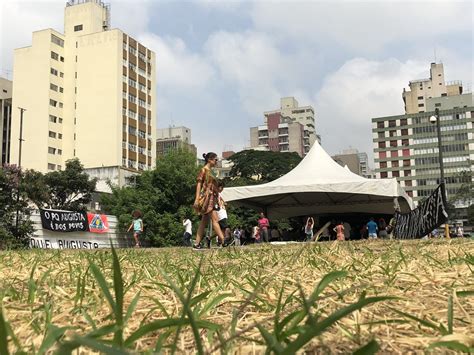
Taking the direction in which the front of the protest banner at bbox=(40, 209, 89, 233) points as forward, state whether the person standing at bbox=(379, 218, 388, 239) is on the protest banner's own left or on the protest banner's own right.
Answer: on the protest banner's own left

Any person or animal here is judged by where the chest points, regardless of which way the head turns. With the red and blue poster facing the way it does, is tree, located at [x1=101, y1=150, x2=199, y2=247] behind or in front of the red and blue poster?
behind

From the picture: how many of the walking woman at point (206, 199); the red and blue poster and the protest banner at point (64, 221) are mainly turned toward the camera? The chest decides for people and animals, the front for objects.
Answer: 2

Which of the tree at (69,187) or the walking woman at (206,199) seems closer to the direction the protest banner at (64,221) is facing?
the walking woman

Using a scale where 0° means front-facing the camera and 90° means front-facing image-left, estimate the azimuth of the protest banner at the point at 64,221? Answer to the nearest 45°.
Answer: approximately 0°
